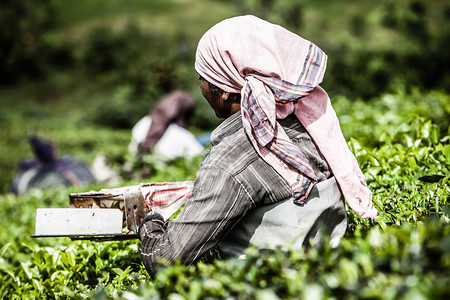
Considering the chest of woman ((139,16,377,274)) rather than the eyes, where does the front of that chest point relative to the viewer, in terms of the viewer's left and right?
facing away from the viewer and to the left of the viewer
